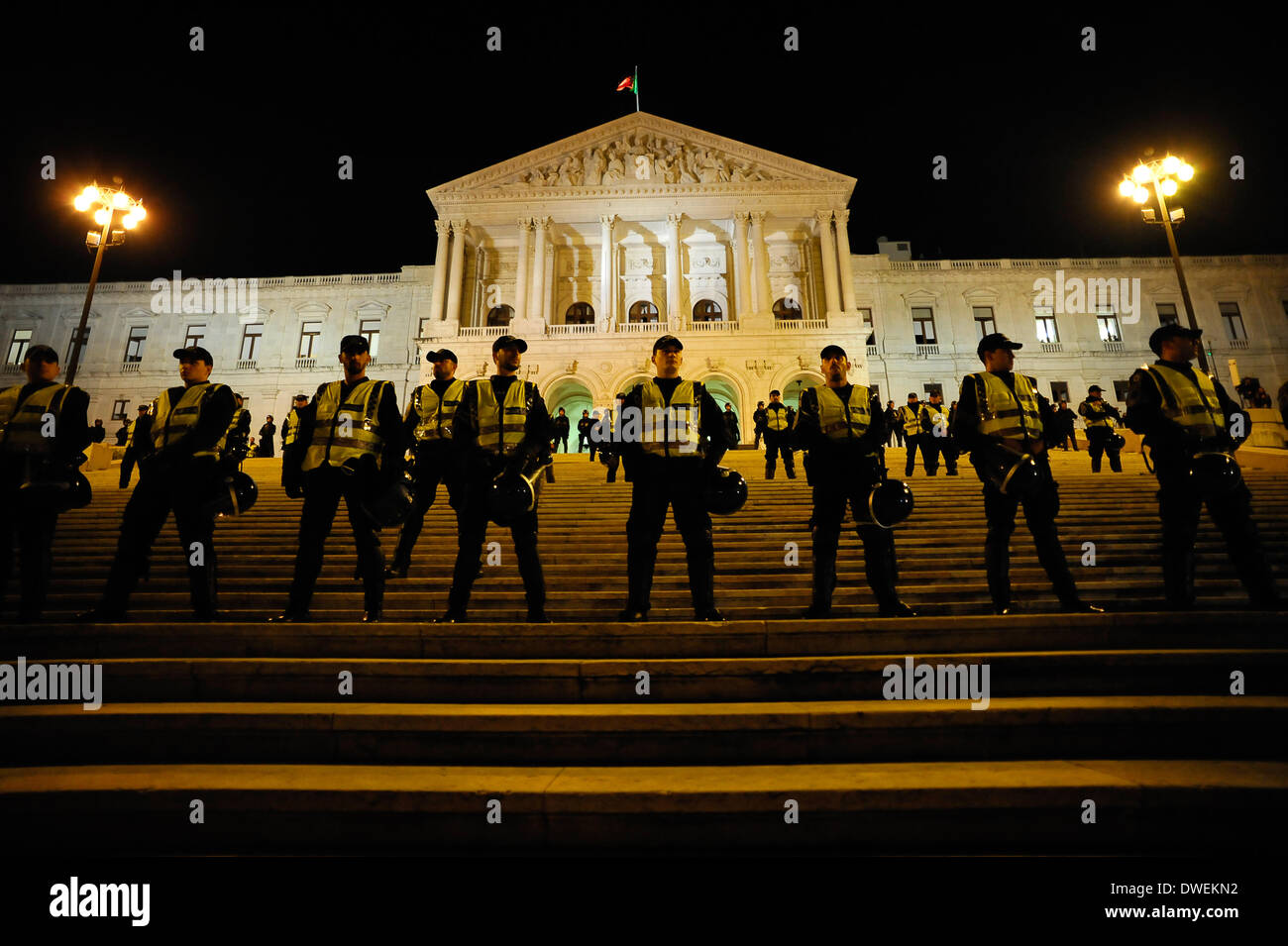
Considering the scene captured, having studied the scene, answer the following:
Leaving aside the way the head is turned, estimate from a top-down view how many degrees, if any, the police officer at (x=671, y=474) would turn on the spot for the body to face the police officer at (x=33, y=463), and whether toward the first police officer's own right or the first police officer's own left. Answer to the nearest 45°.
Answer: approximately 90° to the first police officer's own right

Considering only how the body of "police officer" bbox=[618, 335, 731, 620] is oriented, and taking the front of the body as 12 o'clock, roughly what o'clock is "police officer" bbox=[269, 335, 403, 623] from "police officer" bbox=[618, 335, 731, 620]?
"police officer" bbox=[269, 335, 403, 623] is roughly at 3 o'clock from "police officer" bbox=[618, 335, 731, 620].

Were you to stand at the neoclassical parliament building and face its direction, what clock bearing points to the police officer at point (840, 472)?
The police officer is roughly at 12 o'clock from the neoclassical parliament building.

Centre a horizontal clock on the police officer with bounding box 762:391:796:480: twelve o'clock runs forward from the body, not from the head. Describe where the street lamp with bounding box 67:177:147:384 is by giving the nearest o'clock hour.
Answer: The street lamp is roughly at 3 o'clock from the police officer.

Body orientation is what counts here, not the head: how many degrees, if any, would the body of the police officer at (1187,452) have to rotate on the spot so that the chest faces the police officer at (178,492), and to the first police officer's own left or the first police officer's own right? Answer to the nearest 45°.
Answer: approximately 90° to the first police officer's own right

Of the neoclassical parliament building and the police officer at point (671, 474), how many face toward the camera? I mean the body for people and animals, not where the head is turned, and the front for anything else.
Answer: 2

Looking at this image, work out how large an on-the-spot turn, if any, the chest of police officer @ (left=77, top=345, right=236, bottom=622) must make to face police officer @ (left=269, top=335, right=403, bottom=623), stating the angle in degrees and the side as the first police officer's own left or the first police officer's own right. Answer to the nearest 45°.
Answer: approximately 90° to the first police officer's own left

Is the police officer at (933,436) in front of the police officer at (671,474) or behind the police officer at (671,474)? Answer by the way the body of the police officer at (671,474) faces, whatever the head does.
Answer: behind

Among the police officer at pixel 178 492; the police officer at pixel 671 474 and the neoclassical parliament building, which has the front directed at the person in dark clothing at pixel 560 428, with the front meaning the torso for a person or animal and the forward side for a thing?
the neoclassical parliament building

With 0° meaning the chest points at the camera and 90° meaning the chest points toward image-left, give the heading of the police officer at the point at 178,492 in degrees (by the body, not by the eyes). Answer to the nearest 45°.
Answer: approximately 45°
